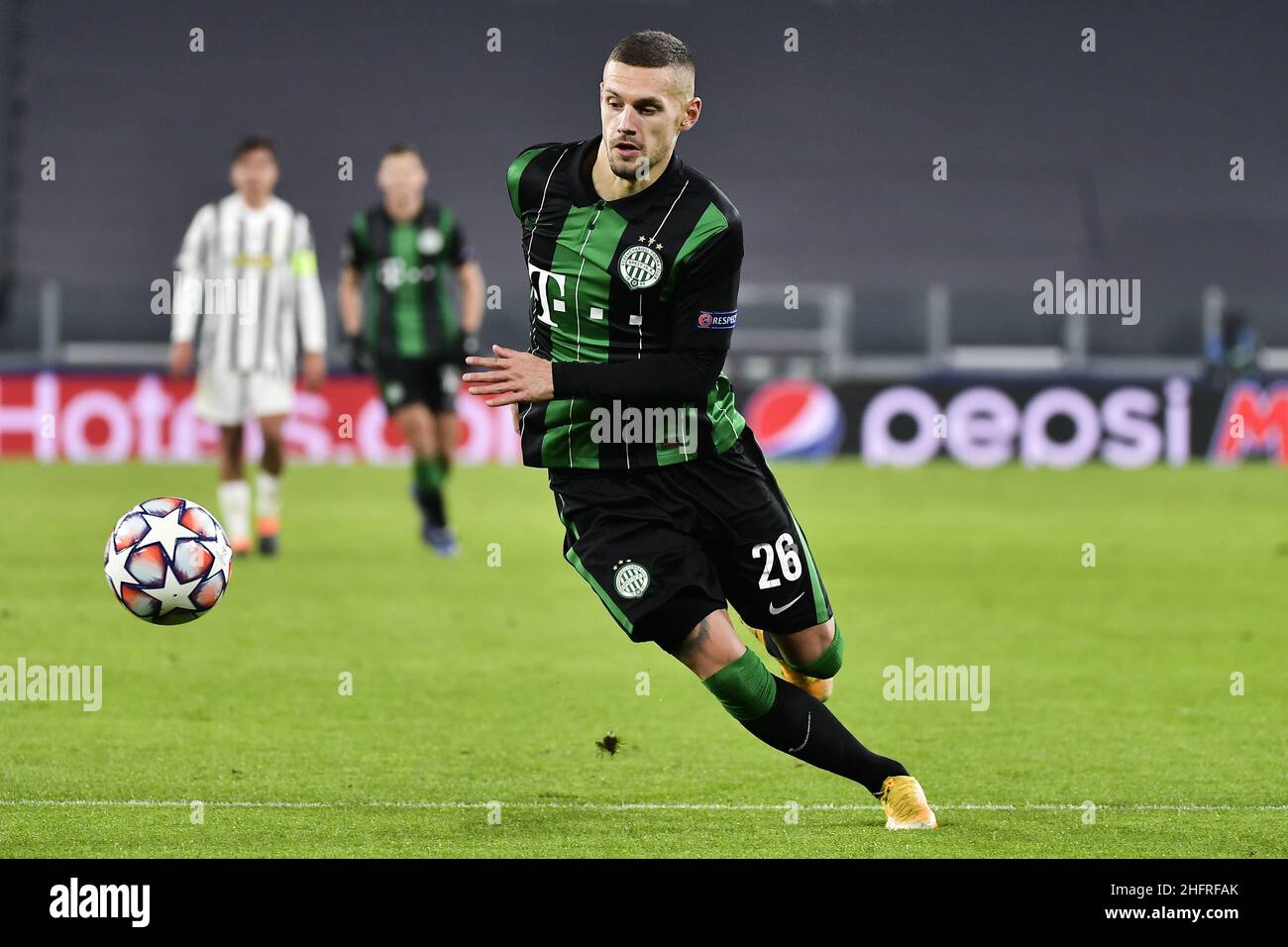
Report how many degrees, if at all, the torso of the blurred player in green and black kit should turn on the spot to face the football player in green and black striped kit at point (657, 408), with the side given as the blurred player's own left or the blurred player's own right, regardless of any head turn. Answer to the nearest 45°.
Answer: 0° — they already face them

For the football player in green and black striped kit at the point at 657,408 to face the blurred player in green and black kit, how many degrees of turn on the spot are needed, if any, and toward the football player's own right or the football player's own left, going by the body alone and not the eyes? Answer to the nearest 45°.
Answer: approximately 135° to the football player's own right

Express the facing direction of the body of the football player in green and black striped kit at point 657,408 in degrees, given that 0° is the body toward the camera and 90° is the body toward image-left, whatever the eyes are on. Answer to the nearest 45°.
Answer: approximately 45°

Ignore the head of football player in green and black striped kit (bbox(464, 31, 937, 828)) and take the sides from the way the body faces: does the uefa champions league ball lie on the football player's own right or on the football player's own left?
on the football player's own right

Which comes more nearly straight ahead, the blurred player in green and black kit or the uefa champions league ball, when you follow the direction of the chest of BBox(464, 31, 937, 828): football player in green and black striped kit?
the uefa champions league ball

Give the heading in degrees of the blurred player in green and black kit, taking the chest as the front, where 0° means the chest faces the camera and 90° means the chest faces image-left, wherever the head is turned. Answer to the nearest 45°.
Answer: approximately 0°

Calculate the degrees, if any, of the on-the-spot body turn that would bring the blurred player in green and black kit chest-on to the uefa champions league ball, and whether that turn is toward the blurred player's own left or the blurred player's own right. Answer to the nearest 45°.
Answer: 0° — they already face it
